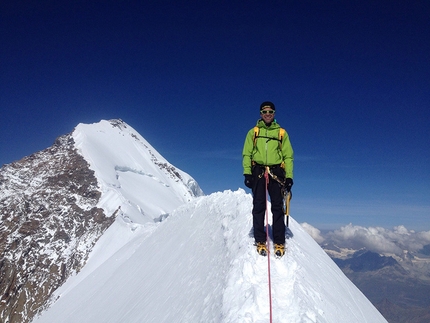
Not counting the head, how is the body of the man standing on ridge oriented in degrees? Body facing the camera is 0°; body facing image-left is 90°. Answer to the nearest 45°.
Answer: approximately 0°
